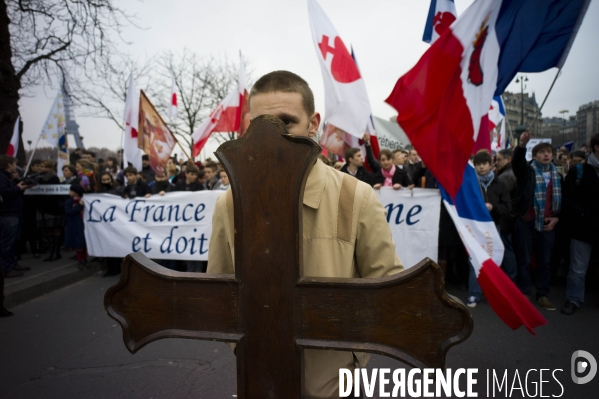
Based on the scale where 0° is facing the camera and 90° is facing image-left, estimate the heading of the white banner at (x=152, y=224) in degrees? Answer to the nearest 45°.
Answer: approximately 0°

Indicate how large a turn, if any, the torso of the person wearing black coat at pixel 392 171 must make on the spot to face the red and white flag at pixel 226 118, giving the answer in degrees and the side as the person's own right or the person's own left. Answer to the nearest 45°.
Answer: approximately 90° to the person's own right

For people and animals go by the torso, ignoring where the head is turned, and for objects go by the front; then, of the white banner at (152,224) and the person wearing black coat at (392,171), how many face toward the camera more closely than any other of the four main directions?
2

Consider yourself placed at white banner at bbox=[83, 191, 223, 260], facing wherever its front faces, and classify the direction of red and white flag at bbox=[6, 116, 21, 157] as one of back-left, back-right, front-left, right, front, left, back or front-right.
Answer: back-right

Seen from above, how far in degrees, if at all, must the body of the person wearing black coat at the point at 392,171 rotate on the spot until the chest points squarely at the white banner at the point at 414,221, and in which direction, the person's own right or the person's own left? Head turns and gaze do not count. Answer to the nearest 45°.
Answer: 0° — they already face it

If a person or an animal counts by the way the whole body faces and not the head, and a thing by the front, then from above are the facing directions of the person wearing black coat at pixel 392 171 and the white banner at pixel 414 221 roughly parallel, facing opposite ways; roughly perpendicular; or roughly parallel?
roughly parallel

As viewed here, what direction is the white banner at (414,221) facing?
toward the camera

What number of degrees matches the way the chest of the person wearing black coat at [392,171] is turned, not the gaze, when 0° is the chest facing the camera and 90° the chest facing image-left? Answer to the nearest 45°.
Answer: approximately 0°

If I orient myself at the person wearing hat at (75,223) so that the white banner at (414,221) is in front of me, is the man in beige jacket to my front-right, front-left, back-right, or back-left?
front-right

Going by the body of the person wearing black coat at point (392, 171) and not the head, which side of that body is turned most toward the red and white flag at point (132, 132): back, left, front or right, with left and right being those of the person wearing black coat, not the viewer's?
right
